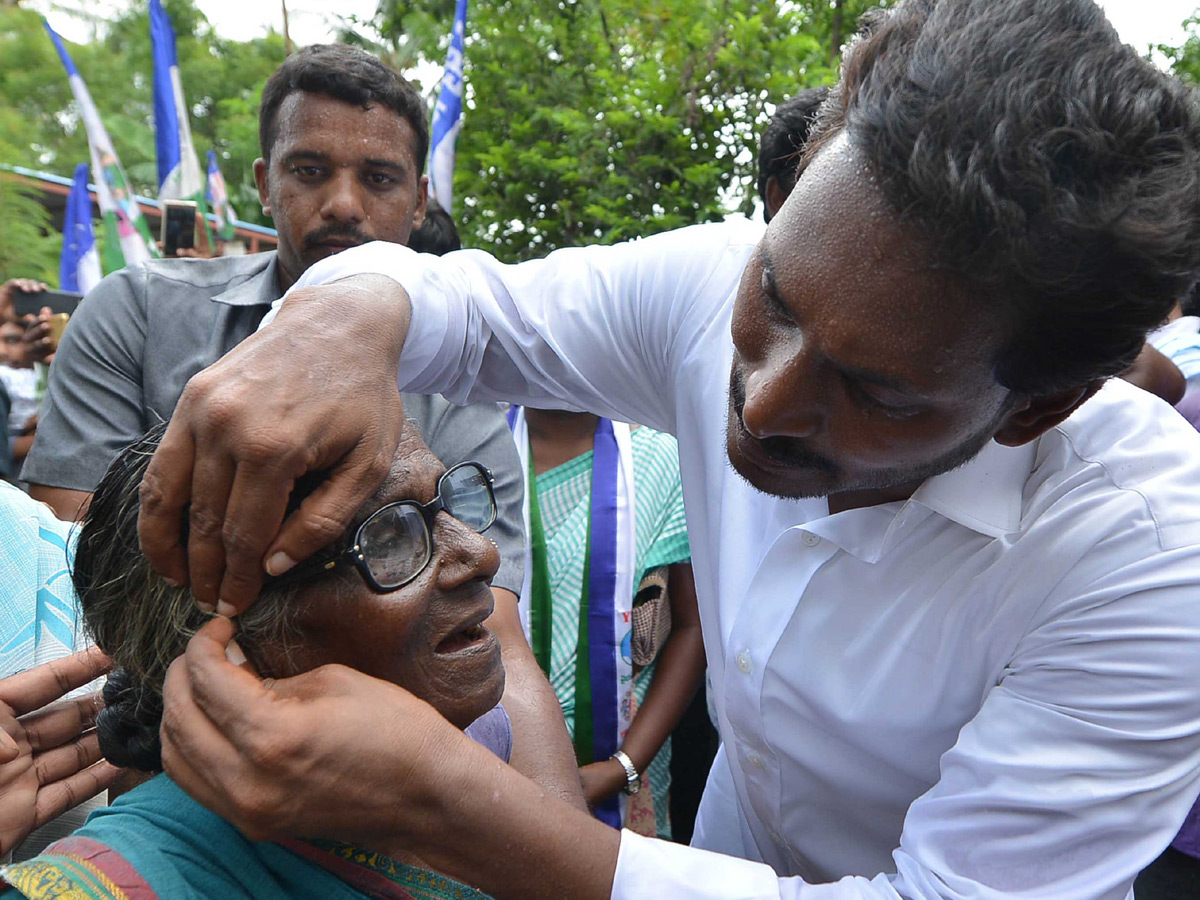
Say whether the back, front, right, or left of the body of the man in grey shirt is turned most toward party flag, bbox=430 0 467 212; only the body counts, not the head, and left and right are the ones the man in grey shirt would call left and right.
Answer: back

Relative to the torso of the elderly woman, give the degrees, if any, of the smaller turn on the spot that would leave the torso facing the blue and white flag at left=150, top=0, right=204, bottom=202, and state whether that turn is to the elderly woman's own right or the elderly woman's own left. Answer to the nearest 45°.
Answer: approximately 135° to the elderly woman's own left

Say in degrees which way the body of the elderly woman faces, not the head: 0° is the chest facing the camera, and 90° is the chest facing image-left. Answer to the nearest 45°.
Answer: approximately 315°

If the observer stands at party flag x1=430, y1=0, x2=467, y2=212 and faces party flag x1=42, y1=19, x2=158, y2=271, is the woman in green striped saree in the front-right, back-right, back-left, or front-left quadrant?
back-left

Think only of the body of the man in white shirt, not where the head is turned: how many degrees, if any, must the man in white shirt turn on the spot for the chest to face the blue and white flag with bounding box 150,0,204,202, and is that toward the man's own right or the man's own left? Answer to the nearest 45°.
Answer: approximately 90° to the man's own right

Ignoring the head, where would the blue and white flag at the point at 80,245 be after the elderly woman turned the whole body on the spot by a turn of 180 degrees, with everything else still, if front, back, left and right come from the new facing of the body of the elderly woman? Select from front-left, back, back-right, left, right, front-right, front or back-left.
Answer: front-right

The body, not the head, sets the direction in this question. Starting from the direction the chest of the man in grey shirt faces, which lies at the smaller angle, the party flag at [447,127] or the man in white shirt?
the man in white shirt

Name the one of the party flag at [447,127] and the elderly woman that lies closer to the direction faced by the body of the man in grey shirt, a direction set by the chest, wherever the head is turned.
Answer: the elderly woman

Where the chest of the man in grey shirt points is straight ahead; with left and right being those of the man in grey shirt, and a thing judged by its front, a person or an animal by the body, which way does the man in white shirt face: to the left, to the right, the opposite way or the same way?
to the right

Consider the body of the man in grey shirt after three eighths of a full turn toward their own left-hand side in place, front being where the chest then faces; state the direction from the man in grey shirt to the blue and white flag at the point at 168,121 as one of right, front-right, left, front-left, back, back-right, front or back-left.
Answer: front-left

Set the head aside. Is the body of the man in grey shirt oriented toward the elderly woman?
yes
